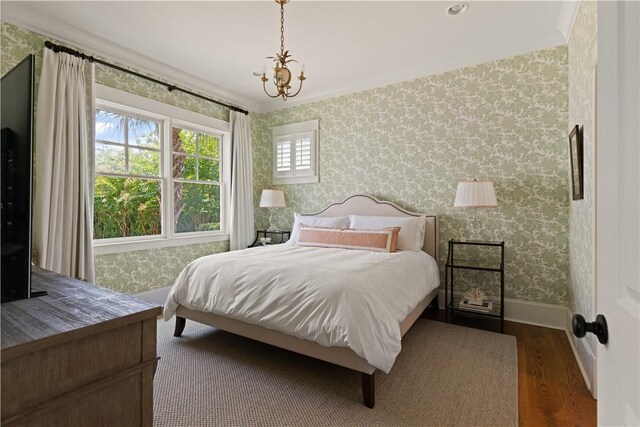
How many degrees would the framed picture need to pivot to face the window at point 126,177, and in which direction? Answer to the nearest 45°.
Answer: approximately 45° to its left

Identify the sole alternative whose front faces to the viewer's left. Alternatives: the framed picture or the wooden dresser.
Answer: the framed picture

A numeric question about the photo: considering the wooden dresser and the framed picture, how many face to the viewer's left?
1

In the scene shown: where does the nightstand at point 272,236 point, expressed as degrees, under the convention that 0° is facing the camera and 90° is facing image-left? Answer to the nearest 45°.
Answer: approximately 45°

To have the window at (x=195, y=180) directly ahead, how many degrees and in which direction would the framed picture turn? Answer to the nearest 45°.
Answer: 0° — it already faces it

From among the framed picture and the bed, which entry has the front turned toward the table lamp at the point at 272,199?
the framed picture

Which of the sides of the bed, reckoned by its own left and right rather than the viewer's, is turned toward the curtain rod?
right

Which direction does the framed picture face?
to the viewer's left

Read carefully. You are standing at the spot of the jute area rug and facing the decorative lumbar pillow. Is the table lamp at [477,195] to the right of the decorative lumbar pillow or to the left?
right

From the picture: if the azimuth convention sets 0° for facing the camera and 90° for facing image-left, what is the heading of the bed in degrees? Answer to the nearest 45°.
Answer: approximately 45°

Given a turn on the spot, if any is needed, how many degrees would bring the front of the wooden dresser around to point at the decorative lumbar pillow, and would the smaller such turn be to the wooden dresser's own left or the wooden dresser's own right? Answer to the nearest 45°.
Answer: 0° — it already faces it
